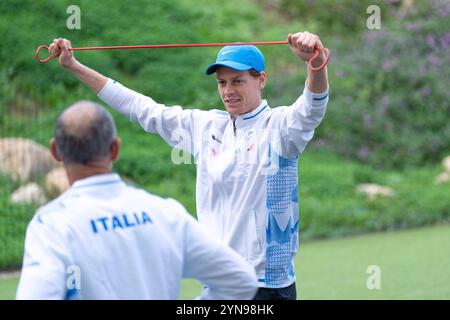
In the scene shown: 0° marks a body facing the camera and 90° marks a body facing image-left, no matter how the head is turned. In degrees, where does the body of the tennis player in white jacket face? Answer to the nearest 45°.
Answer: approximately 45°

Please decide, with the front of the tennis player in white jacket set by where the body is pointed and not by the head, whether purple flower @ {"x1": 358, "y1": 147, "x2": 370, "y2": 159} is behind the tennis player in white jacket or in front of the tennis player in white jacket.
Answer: behind

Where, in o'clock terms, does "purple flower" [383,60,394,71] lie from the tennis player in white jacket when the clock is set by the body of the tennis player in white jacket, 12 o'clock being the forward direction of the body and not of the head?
The purple flower is roughly at 5 o'clock from the tennis player in white jacket.

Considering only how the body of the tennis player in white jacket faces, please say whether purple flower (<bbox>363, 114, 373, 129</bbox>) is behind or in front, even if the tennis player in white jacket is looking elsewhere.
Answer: behind

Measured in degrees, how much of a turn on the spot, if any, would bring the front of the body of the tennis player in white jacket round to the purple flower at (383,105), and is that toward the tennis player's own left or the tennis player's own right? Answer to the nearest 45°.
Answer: approximately 135° to the tennis player's own right

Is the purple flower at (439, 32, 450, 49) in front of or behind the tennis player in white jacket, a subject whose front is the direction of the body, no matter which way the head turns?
behind

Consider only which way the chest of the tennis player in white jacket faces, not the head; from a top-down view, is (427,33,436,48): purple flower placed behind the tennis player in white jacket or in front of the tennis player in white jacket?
behind
